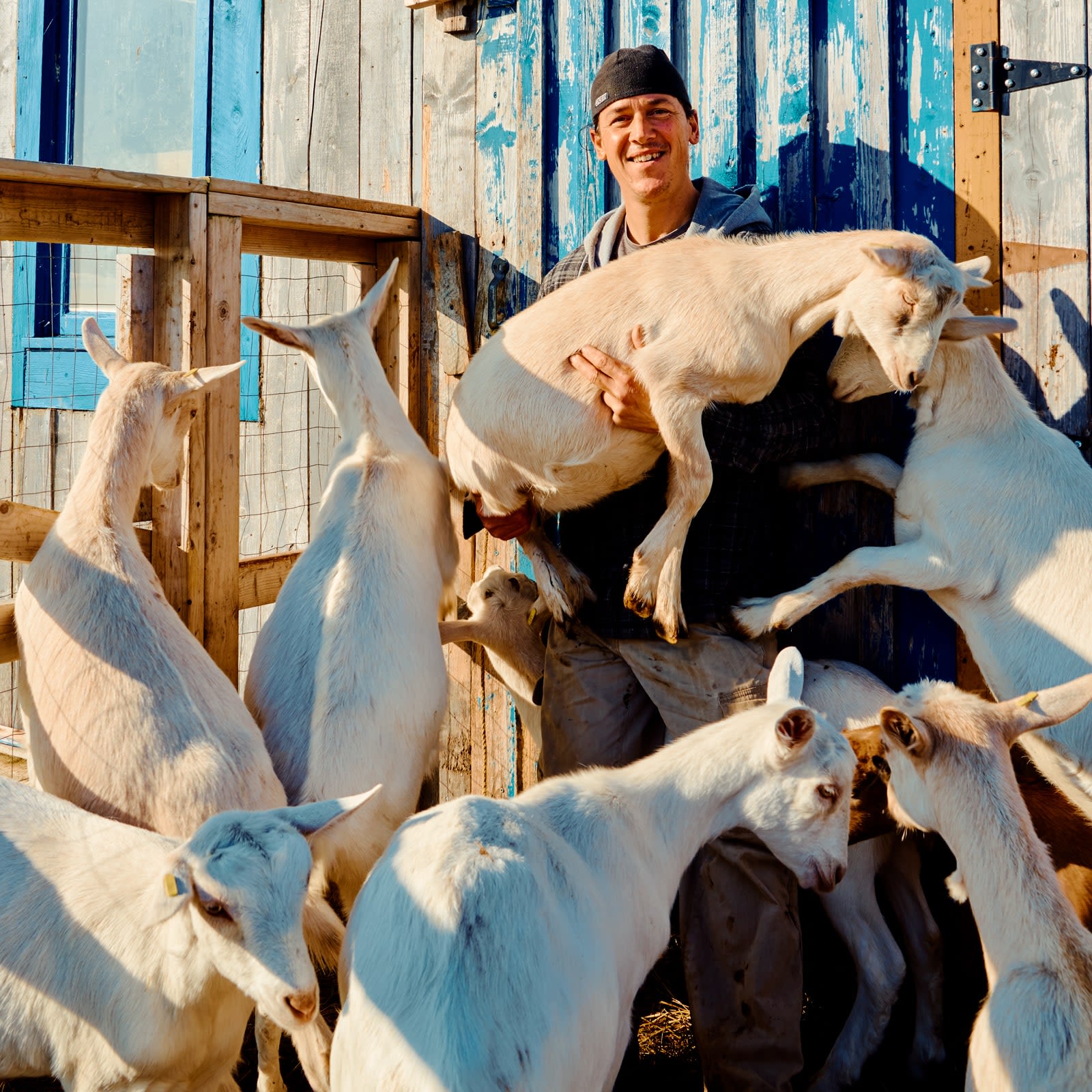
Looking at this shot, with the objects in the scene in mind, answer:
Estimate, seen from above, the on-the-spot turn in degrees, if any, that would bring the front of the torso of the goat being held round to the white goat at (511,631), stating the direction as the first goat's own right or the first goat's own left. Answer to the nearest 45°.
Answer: approximately 135° to the first goat's own left

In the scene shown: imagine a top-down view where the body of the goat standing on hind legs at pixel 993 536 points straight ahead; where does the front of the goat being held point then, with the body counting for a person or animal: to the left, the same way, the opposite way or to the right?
the opposite way

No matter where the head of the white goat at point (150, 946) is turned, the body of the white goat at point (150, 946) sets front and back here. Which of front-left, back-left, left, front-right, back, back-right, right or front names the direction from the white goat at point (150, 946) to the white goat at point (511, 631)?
left

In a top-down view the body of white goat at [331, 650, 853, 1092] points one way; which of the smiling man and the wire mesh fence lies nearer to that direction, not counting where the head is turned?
the smiling man

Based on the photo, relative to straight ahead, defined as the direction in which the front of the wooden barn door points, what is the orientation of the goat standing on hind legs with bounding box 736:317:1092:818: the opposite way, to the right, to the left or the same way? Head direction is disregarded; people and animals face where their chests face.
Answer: to the right

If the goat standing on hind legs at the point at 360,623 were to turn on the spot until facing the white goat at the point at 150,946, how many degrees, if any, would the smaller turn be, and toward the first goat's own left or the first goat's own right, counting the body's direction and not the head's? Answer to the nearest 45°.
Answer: approximately 135° to the first goat's own left

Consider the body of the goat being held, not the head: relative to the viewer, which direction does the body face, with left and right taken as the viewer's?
facing to the right of the viewer

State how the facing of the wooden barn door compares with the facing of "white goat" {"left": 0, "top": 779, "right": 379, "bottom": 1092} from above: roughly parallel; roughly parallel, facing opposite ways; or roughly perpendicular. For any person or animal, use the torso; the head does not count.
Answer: roughly perpendicular

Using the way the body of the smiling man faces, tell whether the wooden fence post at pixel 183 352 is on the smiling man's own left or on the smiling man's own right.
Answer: on the smiling man's own right

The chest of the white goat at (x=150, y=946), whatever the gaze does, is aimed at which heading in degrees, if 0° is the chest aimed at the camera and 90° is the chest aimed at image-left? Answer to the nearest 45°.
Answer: approximately 315°

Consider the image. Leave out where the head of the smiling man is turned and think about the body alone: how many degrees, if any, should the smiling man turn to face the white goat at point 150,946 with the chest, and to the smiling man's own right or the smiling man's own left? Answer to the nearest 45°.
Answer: approximately 45° to the smiling man's own right
